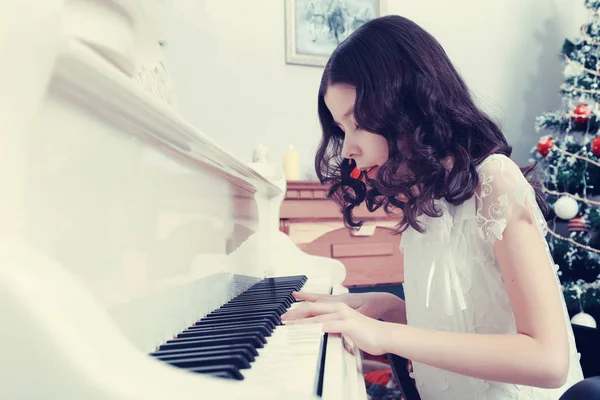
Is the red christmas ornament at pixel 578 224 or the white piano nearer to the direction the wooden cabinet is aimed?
the white piano

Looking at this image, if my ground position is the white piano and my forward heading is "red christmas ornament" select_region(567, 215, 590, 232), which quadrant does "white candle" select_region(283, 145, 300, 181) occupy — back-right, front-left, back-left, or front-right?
front-left

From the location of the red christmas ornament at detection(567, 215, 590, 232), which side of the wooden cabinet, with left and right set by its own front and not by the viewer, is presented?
left

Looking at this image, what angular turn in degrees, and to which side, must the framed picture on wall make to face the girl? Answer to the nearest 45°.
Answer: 0° — it already faces them

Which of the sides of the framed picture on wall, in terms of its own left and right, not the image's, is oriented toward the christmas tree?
left

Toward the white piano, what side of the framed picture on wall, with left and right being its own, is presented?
front

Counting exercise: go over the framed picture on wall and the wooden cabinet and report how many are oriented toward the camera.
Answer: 2

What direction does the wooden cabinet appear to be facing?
toward the camera

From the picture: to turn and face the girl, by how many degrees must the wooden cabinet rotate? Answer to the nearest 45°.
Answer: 0° — it already faces them

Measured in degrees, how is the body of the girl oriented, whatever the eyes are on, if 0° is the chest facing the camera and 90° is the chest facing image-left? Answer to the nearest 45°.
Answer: approximately 45°

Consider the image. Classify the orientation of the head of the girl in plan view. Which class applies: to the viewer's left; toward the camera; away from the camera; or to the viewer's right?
to the viewer's left

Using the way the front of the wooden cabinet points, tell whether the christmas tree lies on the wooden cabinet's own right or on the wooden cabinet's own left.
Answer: on the wooden cabinet's own left

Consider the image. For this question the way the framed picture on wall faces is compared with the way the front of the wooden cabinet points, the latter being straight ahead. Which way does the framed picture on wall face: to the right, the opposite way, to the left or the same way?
the same way
